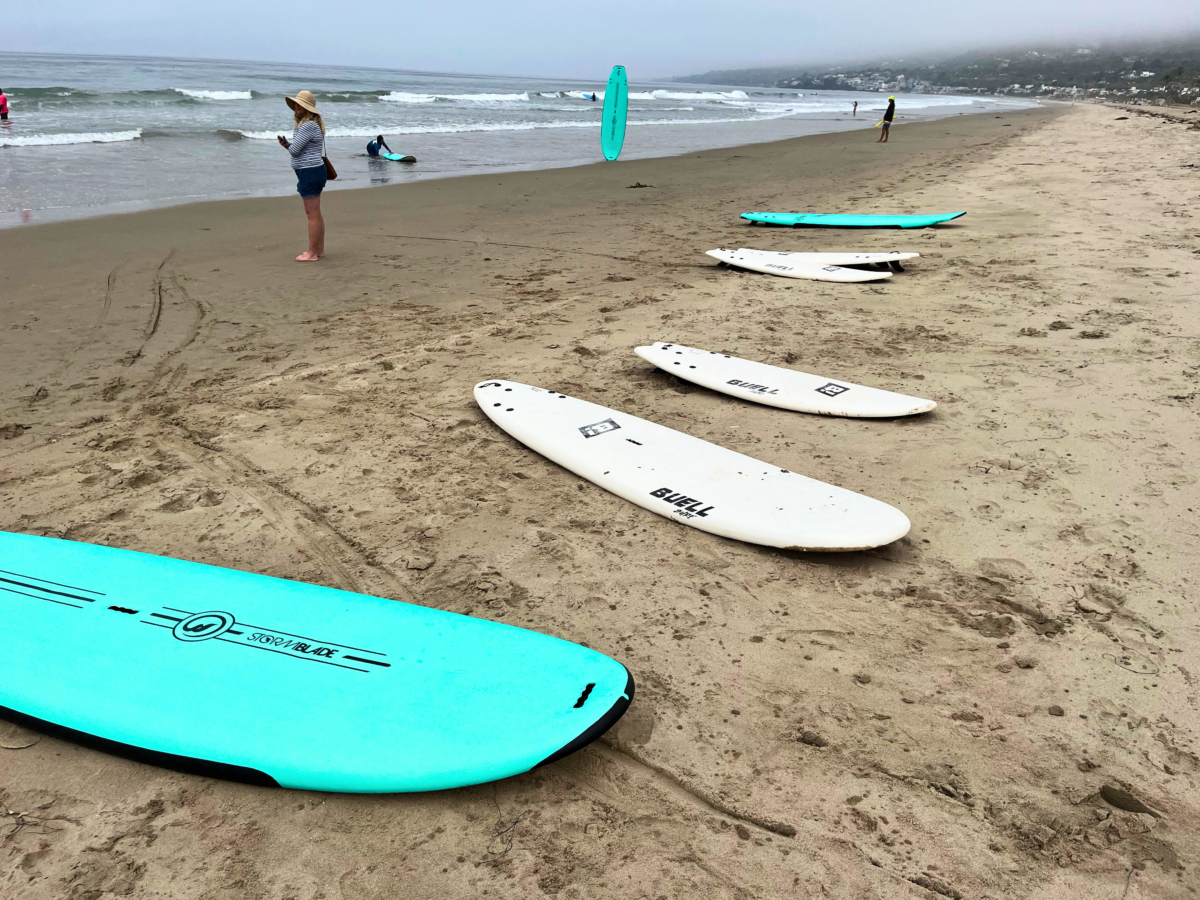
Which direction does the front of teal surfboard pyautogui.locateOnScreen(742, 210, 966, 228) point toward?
to the viewer's right

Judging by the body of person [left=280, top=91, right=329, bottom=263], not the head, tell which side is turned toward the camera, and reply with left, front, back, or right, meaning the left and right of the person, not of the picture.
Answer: left

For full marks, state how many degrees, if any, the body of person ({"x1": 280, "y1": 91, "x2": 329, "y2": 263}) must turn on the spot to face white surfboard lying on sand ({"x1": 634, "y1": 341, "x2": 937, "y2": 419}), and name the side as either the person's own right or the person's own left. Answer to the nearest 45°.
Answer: approximately 135° to the person's own left

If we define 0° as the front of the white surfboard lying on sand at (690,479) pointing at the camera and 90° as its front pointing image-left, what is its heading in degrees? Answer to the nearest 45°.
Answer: approximately 315°

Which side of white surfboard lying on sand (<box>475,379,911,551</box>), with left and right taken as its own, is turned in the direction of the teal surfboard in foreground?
right

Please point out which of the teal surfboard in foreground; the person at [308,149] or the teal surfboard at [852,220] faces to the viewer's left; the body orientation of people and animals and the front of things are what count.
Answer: the person

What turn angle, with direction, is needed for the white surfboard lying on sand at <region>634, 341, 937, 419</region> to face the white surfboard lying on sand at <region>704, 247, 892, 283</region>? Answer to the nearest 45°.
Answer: approximately 135° to its left

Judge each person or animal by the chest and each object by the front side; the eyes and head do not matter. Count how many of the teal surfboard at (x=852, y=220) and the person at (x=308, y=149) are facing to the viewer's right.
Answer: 1
